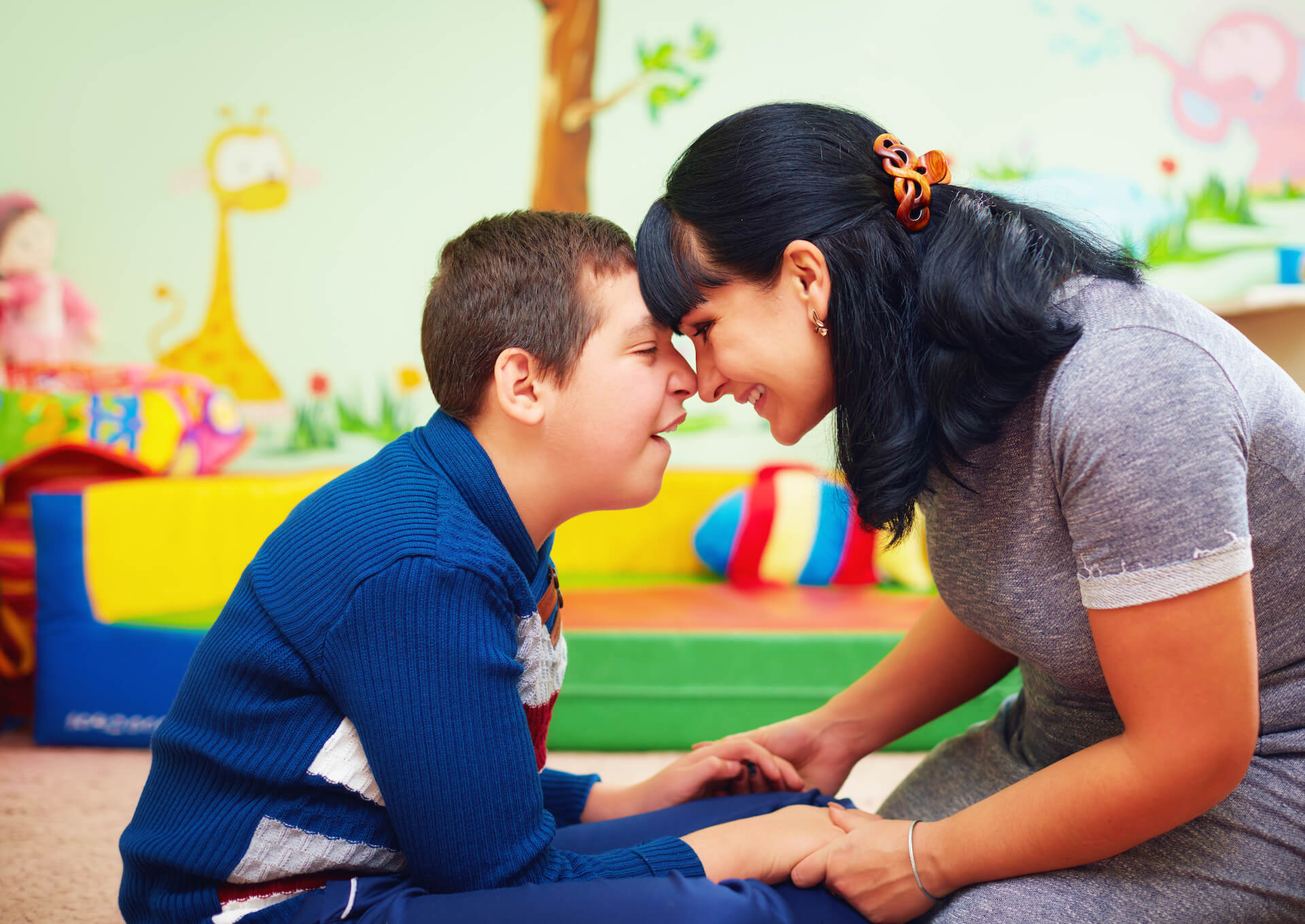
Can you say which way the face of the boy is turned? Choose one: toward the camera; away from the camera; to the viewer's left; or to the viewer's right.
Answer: to the viewer's right

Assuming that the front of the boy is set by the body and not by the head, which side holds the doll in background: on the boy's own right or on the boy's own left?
on the boy's own left

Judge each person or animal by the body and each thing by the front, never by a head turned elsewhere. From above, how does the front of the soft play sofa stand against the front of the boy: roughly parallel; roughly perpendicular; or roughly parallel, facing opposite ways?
roughly perpendicular

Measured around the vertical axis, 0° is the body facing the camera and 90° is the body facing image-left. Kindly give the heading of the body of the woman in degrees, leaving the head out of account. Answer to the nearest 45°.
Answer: approximately 90°

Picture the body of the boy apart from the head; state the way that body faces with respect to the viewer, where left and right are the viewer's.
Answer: facing to the right of the viewer

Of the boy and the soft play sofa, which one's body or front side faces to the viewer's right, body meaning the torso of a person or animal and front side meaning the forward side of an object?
the boy

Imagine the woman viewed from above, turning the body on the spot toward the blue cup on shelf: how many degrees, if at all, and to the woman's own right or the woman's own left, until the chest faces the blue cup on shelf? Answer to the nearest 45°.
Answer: approximately 90° to the woman's own right
